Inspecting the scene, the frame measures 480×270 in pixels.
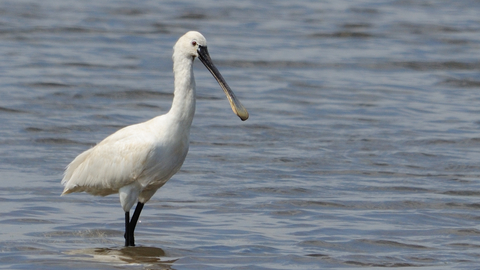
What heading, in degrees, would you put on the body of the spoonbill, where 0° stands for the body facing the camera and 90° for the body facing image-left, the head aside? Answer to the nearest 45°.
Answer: approximately 270°
